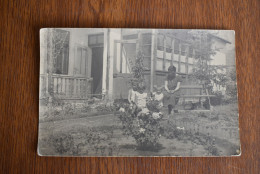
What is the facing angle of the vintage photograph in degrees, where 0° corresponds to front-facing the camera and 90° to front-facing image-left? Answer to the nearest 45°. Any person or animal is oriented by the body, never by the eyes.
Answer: approximately 0°
